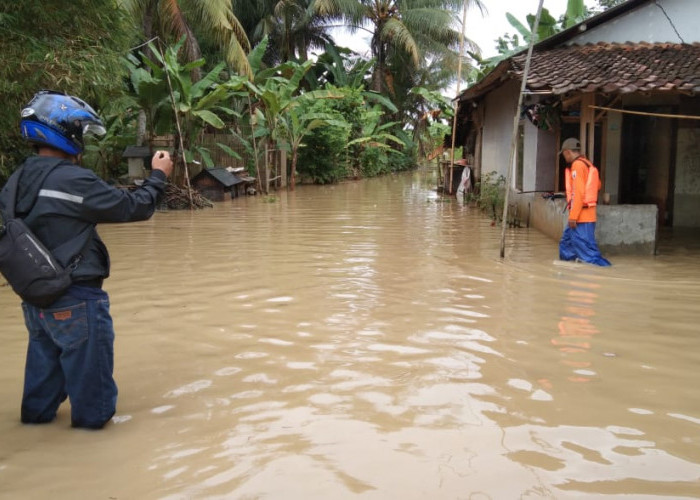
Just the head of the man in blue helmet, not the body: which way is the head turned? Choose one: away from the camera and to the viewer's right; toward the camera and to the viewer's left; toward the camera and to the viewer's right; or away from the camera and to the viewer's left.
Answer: away from the camera and to the viewer's right

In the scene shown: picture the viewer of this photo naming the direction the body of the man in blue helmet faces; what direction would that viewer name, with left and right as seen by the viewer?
facing away from the viewer and to the right of the viewer

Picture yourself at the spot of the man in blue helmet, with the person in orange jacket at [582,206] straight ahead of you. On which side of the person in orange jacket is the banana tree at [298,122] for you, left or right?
left

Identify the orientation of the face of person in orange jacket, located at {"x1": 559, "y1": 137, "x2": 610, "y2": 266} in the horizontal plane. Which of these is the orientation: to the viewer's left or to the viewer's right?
to the viewer's left

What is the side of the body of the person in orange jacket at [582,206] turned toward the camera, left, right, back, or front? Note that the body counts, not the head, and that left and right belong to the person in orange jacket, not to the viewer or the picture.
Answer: left

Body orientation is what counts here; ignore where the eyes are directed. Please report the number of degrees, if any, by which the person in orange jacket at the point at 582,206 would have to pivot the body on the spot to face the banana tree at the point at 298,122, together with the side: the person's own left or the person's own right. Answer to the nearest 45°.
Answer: approximately 45° to the person's own right

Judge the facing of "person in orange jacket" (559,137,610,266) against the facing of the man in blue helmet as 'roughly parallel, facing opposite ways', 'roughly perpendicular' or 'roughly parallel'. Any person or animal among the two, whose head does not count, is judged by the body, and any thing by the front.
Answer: roughly perpendicular

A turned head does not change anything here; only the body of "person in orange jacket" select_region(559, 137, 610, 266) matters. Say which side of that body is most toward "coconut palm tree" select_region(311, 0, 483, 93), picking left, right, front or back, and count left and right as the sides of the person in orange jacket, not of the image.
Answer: right

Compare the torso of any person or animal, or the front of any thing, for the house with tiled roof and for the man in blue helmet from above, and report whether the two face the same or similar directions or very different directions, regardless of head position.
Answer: very different directions
